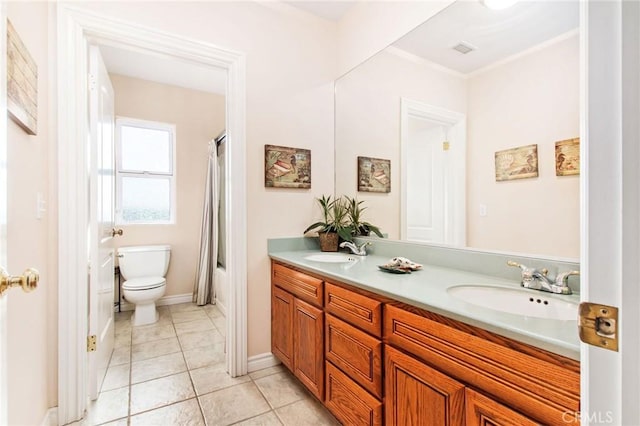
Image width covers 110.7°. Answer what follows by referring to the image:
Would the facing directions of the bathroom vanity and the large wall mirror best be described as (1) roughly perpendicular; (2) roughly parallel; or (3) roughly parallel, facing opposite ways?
roughly parallel

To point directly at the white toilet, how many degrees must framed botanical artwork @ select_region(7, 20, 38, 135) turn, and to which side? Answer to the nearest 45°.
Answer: approximately 45° to its left

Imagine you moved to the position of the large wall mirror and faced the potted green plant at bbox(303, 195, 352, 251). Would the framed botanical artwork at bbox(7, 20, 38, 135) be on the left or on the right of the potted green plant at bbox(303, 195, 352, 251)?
left

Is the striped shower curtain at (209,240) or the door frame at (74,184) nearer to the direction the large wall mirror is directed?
the door frame

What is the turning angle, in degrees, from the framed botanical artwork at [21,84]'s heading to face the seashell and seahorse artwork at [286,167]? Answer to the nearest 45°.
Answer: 0° — it already faces it

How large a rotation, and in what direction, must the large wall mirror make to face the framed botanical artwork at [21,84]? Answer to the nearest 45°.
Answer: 0° — it already faces it

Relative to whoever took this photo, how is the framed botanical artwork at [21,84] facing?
facing to the right of the viewer

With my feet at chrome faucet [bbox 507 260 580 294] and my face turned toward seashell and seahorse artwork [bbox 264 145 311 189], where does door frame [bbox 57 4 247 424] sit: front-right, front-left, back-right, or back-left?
front-left

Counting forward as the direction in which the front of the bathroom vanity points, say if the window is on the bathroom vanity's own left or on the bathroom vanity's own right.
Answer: on the bathroom vanity's own right

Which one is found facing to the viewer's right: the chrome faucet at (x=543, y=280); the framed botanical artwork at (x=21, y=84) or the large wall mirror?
the framed botanical artwork

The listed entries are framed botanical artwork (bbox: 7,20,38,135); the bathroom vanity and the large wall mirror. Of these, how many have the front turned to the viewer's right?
1

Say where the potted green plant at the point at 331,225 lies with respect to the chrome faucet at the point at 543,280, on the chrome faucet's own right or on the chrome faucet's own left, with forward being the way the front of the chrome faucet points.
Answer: on the chrome faucet's own right

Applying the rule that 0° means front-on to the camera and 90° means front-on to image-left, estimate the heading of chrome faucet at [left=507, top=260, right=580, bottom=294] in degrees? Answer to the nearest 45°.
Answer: approximately 45°

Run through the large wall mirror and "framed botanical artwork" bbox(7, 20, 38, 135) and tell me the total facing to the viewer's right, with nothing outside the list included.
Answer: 1

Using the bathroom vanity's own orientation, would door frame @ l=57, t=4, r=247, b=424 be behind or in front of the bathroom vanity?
in front

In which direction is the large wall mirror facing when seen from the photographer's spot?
facing the viewer and to the left of the viewer
